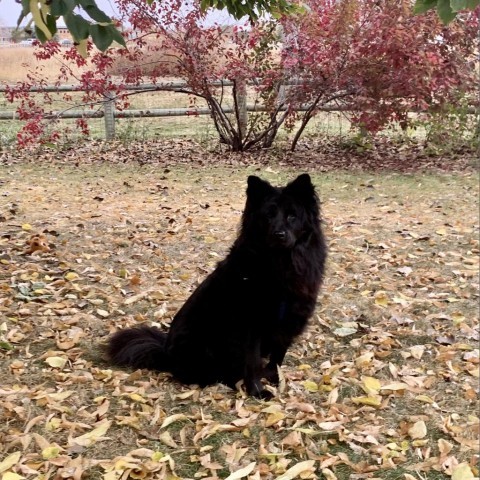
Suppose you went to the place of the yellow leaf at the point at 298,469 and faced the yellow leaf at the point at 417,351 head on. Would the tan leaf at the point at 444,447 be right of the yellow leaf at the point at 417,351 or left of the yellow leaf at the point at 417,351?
right

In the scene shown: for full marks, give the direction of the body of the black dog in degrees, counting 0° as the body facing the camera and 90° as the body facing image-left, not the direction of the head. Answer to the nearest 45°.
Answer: approximately 315°

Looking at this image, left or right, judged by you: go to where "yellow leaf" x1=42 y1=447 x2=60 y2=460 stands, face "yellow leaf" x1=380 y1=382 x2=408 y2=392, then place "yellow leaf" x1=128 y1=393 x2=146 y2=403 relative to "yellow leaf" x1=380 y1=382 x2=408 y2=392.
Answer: left

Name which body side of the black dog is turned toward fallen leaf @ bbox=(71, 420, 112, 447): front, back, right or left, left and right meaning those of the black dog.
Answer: right

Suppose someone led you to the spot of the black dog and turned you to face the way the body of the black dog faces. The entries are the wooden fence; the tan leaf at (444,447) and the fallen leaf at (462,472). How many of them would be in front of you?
2

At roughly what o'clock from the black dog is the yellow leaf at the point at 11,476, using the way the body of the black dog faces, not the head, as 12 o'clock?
The yellow leaf is roughly at 3 o'clock from the black dog.

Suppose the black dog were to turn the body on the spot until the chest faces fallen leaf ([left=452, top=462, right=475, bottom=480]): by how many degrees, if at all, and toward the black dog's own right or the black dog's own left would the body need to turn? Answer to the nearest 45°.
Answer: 0° — it already faces it

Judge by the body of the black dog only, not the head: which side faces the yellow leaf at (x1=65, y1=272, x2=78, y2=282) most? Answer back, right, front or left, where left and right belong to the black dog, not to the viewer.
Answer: back

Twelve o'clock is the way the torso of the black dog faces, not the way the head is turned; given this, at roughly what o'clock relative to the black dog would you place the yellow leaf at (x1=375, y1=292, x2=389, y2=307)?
The yellow leaf is roughly at 9 o'clock from the black dog.

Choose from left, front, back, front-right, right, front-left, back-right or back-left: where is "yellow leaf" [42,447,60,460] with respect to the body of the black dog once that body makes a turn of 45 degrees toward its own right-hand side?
front-right

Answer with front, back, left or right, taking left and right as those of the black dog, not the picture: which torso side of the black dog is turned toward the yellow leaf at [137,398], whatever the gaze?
right
